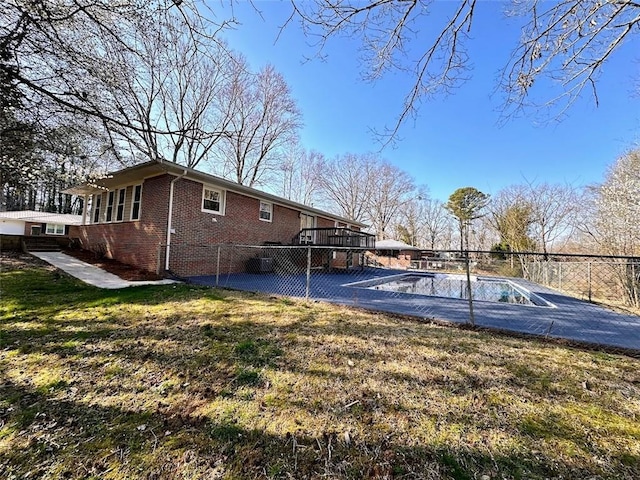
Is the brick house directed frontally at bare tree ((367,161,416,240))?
no

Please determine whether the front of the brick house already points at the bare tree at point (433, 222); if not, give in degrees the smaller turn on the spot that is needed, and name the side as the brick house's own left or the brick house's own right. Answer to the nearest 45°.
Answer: approximately 90° to the brick house's own right

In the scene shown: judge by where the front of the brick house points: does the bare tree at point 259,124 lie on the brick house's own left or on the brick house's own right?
on the brick house's own right

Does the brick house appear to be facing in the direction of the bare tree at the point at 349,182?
no

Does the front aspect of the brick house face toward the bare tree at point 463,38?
no

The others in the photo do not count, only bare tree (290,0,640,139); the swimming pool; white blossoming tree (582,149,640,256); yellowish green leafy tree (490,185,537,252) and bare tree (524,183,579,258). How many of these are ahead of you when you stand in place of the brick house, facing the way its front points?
0

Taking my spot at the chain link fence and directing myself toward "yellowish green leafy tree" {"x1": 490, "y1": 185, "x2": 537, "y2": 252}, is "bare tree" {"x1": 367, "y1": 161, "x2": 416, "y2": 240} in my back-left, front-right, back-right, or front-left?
front-left

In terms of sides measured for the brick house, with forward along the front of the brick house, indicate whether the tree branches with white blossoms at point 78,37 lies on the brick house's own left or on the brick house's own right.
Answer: on the brick house's own left

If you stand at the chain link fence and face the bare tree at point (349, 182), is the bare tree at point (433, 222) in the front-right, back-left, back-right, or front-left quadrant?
front-right

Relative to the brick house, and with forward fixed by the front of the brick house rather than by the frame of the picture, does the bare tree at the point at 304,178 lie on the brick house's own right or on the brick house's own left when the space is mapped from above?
on the brick house's own right

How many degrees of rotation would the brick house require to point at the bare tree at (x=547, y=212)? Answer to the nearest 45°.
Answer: approximately 135° to its right

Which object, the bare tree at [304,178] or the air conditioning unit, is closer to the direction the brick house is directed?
the bare tree

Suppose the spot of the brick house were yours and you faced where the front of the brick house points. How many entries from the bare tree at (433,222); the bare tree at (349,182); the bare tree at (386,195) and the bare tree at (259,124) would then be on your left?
0

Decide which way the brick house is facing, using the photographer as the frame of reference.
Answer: facing away from the viewer and to the left of the viewer

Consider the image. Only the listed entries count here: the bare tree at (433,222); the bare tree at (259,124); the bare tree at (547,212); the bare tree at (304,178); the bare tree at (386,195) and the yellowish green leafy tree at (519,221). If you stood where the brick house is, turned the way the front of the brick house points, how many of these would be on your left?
0
